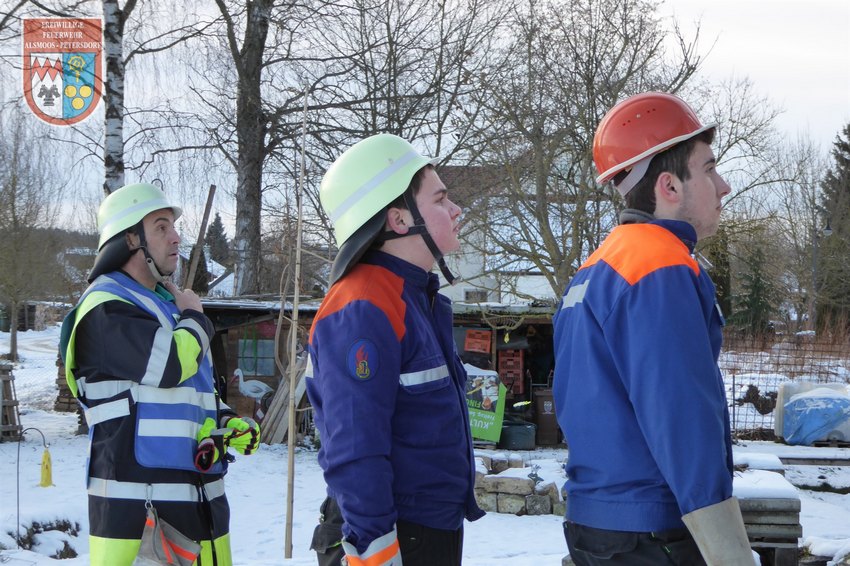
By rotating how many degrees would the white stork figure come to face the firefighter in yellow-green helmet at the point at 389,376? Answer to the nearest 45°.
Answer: approximately 90° to its left

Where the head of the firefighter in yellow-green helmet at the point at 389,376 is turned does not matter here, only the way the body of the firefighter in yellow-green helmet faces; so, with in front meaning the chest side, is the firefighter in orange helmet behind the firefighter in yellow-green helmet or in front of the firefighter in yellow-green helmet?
in front

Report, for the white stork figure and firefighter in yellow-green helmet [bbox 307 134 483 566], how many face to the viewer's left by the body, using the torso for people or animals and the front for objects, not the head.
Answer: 1

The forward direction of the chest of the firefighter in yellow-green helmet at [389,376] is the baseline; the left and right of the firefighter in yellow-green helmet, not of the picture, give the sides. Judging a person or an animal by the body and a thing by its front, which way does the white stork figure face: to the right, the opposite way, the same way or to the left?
the opposite way

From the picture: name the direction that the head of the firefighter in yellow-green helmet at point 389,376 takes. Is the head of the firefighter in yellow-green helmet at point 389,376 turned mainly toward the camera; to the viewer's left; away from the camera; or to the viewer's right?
to the viewer's right

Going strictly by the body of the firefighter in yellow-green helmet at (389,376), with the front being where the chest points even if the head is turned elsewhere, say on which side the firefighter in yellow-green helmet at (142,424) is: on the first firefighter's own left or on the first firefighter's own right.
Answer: on the first firefighter's own left

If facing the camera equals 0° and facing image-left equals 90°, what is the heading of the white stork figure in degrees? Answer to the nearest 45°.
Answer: approximately 90°

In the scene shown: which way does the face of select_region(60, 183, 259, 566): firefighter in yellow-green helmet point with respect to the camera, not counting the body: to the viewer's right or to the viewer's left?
to the viewer's right

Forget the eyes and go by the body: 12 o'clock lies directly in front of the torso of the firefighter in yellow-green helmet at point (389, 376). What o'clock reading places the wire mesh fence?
The wire mesh fence is roughly at 10 o'clock from the firefighter in yellow-green helmet.

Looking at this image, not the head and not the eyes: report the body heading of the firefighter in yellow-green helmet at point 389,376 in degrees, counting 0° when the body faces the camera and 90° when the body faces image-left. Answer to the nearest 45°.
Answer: approximately 270°

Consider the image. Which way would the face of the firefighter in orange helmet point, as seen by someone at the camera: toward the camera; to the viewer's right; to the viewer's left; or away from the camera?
to the viewer's right
